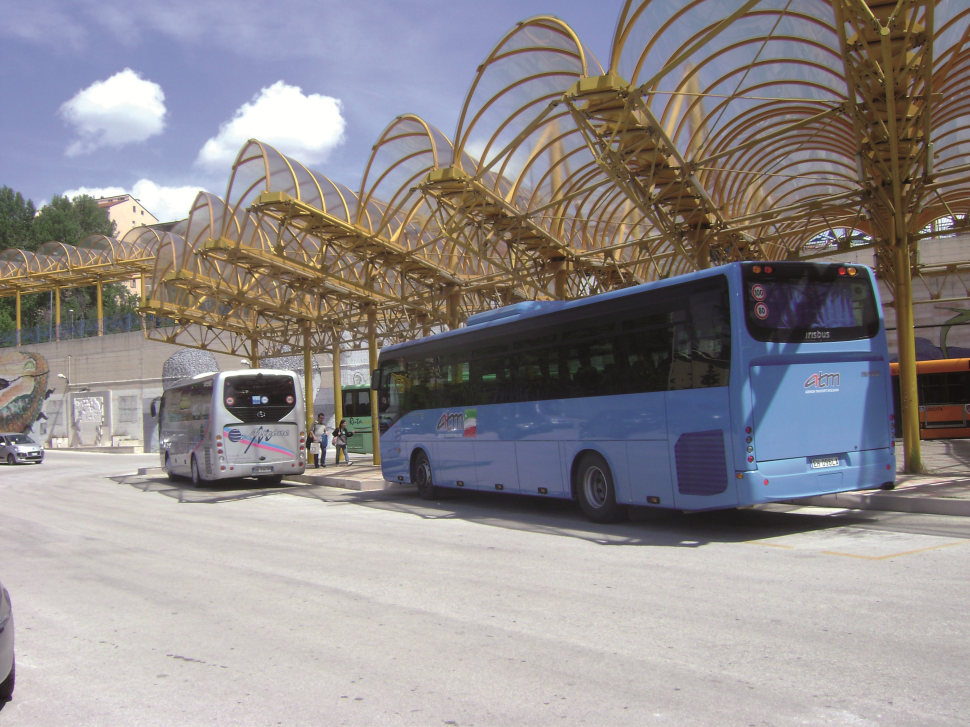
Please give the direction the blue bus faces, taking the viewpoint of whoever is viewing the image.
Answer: facing away from the viewer and to the left of the viewer

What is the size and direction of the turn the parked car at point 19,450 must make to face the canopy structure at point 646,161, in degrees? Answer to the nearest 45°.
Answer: approximately 45° to its right

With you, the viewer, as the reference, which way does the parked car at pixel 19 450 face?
facing the viewer and to the right of the viewer

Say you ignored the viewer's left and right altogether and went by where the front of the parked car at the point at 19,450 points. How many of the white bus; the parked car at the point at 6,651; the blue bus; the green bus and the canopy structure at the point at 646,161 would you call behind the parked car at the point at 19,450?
0

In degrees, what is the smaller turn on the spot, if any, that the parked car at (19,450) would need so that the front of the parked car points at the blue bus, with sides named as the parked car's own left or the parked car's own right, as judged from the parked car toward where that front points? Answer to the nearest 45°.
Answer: approximately 45° to the parked car's own right

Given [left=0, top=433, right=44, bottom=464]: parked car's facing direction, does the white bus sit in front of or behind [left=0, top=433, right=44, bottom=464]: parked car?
in front

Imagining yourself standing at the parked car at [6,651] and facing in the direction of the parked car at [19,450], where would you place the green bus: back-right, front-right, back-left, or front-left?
front-right

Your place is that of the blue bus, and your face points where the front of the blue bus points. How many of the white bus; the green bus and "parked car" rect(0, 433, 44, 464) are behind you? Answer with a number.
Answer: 0

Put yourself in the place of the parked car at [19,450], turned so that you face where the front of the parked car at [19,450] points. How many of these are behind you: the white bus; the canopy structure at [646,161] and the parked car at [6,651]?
0

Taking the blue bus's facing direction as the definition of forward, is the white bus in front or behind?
in front

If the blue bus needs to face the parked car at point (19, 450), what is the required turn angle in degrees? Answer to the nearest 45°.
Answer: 0° — it already faces it

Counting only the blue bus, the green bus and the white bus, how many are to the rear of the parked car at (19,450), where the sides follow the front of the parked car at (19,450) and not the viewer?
0

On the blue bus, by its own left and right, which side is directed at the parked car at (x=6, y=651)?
left

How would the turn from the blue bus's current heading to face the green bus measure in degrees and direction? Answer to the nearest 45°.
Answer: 0° — it already faces it

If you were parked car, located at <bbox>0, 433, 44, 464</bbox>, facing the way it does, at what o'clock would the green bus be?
The green bus is roughly at 11 o'clock from the parked car.
